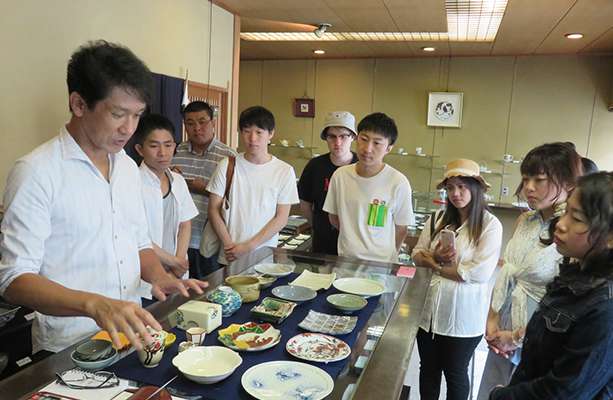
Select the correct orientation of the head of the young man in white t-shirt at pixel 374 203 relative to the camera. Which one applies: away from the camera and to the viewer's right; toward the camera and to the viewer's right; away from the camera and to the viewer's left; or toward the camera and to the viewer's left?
toward the camera and to the viewer's left

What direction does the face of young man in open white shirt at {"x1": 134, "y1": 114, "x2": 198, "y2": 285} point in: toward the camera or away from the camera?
toward the camera

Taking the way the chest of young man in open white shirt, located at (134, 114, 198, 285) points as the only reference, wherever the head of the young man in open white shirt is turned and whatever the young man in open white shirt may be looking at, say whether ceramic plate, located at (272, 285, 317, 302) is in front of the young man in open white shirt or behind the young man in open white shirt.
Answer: in front

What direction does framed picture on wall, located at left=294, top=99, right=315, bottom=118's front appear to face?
toward the camera

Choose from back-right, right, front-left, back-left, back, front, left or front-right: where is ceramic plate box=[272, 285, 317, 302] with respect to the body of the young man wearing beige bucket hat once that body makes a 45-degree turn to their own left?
front-right

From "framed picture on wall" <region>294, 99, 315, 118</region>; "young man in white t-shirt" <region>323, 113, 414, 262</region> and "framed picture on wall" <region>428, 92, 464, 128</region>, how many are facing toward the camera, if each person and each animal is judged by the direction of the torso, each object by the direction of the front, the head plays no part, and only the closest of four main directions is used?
3

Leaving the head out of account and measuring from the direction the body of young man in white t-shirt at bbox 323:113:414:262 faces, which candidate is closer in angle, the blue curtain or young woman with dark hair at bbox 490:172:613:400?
the young woman with dark hair

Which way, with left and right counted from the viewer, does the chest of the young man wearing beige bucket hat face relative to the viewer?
facing the viewer

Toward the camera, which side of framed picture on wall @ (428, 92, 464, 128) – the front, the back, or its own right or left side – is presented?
front

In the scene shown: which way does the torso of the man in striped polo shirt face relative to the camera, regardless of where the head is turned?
toward the camera

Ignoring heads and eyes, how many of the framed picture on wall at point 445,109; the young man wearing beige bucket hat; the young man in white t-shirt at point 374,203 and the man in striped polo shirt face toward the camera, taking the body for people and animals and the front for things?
4

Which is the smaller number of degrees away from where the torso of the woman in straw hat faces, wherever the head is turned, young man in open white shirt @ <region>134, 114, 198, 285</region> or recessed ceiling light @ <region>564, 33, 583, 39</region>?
the young man in open white shirt

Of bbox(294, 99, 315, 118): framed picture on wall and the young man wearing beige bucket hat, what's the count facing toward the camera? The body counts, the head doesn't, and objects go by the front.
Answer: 2

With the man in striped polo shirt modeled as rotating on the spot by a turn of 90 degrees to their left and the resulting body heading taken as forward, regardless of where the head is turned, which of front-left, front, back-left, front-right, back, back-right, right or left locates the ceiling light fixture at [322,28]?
front-left

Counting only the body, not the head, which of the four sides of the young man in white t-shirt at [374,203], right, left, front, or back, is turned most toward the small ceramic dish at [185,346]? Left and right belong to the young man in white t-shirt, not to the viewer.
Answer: front
